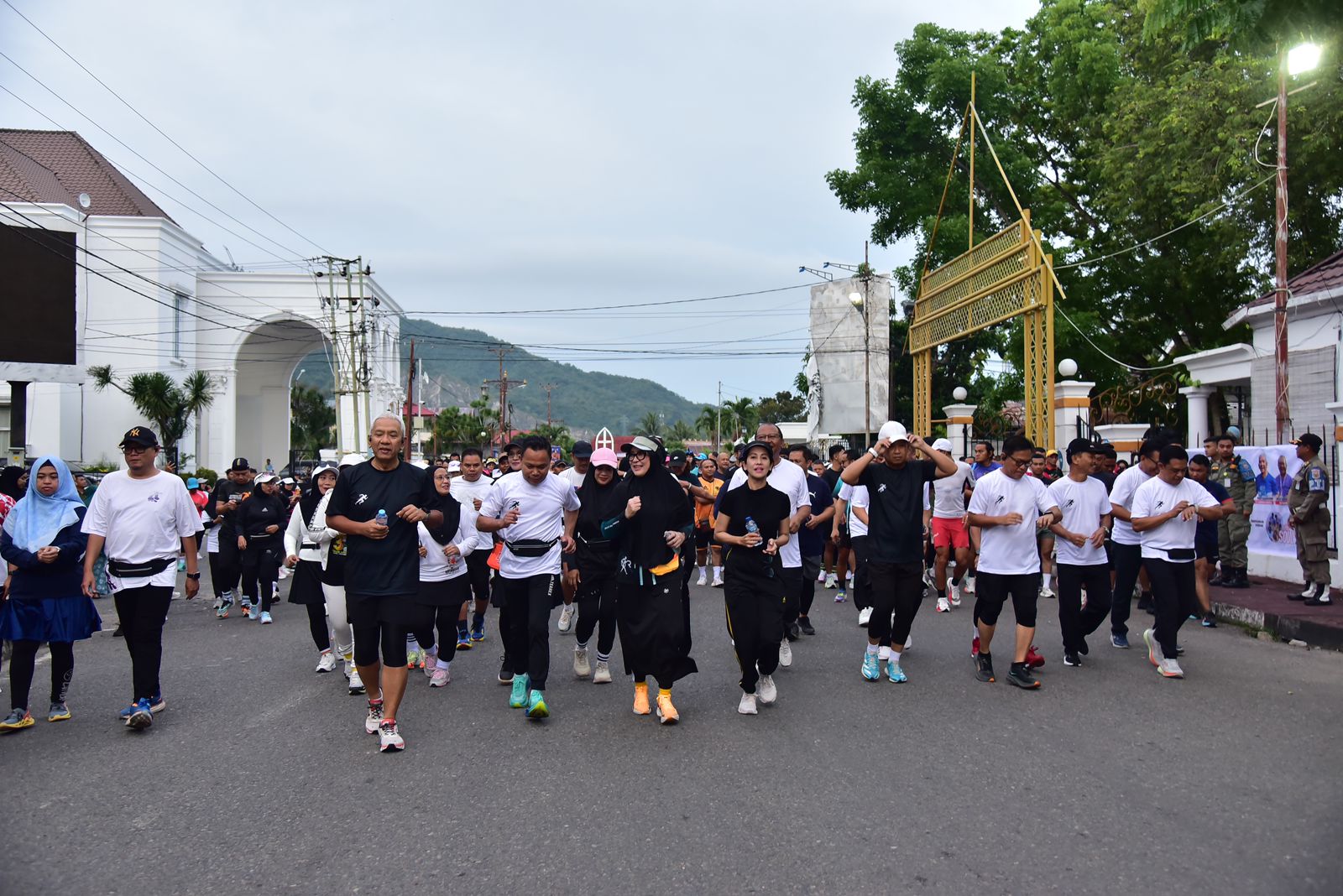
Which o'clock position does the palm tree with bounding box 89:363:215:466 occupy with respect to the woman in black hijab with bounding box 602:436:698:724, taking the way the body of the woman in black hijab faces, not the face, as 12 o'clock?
The palm tree is roughly at 5 o'clock from the woman in black hijab.

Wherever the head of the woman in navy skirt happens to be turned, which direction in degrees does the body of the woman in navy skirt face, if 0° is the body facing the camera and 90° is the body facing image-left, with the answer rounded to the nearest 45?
approximately 0°

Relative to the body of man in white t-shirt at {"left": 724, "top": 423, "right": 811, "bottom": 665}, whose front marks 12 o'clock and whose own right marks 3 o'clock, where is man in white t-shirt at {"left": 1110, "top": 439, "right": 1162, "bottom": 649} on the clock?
man in white t-shirt at {"left": 1110, "top": 439, "right": 1162, "bottom": 649} is roughly at 8 o'clock from man in white t-shirt at {"left": 724, "top": 423, "right": 811, "bottom": 665}.

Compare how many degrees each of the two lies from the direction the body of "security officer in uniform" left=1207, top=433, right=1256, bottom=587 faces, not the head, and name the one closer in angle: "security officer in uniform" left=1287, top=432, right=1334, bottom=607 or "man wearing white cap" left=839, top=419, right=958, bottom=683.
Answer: the man wearing white cap

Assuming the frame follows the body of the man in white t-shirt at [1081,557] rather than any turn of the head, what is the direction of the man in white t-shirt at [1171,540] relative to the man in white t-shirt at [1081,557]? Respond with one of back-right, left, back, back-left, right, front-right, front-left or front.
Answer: left

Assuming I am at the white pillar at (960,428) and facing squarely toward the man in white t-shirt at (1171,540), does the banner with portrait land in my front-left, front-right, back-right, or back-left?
front-left

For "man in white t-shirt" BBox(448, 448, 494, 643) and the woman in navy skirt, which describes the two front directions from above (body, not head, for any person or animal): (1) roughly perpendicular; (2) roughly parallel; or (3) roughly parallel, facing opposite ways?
roughly parallel

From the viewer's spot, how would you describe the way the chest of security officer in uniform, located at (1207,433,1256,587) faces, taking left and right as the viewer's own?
facing the viewer and to the left of the viewer

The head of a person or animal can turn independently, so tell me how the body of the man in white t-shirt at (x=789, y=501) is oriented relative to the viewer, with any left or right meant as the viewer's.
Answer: facing the viewer

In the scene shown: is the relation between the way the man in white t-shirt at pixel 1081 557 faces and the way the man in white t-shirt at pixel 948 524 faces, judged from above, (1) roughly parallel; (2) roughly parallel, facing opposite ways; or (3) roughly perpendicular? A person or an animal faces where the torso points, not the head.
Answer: roughly parallel

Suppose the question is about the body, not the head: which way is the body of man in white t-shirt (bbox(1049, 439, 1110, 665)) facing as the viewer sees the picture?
toward the camera

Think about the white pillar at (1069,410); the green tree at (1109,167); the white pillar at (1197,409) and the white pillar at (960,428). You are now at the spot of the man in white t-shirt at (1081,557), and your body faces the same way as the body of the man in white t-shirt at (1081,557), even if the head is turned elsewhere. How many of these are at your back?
4

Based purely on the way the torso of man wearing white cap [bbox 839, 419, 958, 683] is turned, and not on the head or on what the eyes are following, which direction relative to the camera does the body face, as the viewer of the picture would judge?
toward the camera

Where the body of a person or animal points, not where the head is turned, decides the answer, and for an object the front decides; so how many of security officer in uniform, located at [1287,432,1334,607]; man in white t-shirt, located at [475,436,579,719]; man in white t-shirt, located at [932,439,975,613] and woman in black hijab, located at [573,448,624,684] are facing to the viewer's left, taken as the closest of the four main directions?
1
